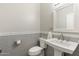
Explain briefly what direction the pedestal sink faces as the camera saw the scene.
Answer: facing the viewer and to the left of the viewer

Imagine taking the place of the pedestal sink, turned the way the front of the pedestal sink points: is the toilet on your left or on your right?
on your right
